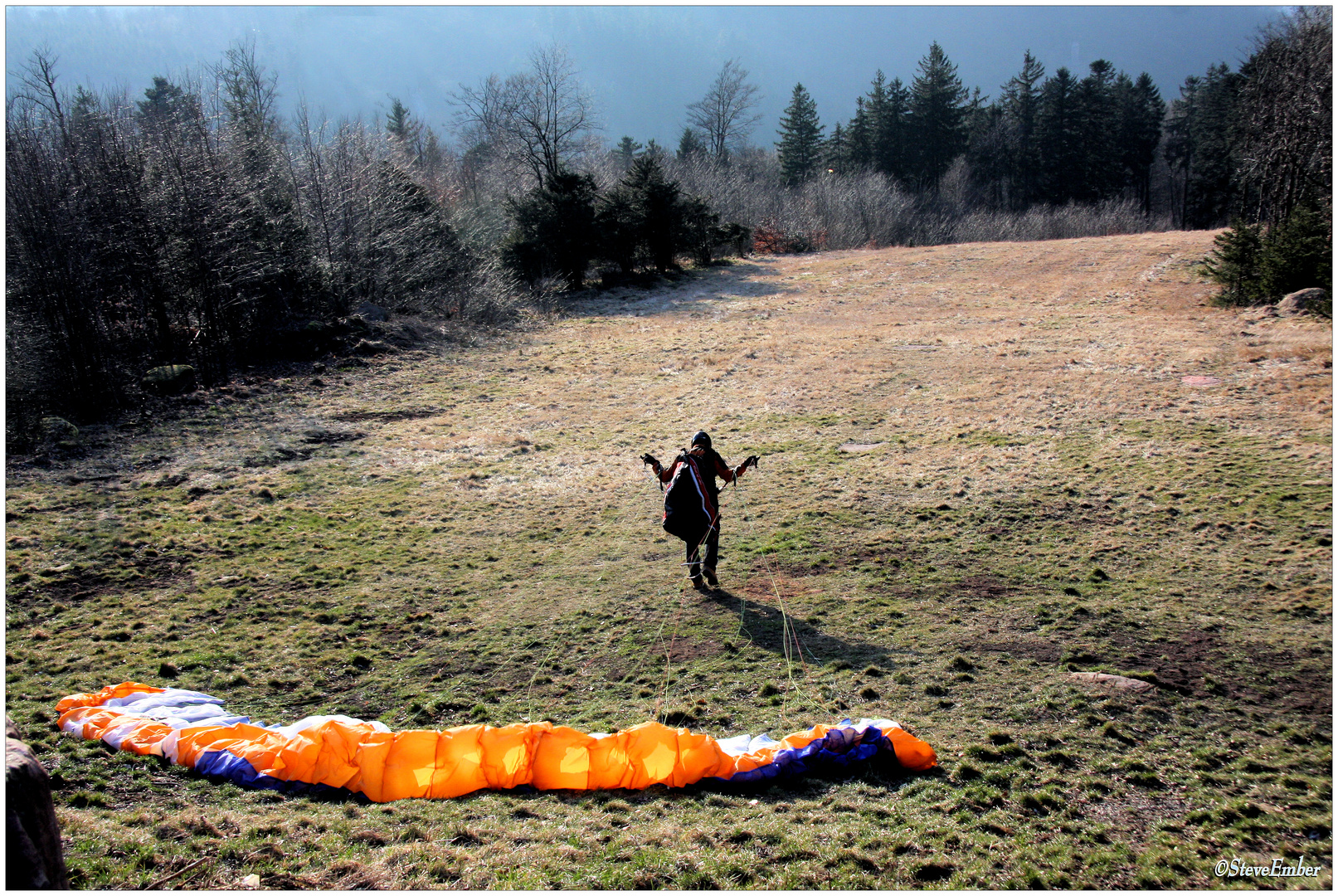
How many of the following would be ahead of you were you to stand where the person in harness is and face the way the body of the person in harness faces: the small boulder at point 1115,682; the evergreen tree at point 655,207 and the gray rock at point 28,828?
1

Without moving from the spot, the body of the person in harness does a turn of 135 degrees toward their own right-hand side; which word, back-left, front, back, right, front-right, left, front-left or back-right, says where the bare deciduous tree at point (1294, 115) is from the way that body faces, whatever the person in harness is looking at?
left

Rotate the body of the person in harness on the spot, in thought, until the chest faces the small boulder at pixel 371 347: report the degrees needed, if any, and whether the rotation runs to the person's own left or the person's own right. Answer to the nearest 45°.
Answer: approximately 45° to the person's own left

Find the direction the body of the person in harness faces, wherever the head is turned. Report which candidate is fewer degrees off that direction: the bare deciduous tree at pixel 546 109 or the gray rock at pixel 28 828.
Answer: the bare deciduous tree

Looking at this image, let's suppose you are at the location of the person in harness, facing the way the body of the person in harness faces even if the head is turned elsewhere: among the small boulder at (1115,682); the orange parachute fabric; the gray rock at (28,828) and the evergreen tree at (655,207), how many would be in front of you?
1

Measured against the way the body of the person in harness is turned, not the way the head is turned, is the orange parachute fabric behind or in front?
behind

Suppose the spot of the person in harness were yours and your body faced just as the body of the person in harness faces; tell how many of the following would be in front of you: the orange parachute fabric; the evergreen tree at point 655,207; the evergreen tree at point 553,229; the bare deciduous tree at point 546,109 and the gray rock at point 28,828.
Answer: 3

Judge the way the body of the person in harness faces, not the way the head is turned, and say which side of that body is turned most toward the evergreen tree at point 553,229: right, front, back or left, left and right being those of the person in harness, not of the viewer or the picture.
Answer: front

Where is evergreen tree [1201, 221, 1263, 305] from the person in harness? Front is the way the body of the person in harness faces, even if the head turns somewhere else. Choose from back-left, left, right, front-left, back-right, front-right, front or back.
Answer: front-right

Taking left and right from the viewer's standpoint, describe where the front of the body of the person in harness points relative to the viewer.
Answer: facing away from the viewer

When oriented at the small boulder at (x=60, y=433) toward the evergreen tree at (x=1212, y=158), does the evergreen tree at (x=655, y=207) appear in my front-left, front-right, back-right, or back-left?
front-left

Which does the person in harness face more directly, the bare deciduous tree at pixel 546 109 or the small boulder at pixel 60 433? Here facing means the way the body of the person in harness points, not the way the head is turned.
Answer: the bare deciduous tree

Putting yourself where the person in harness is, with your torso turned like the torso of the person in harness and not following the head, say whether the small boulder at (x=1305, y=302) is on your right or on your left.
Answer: on your right

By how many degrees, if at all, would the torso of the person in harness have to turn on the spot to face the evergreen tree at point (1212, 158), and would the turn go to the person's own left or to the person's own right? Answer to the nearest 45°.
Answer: approximately 45° to the person's own right

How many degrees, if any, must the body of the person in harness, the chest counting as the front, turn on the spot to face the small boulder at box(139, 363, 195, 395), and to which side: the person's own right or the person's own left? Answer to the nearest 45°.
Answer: approximately 45° to the person's own left

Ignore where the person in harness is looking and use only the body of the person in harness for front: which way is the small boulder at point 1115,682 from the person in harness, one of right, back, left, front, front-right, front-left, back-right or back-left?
back-right

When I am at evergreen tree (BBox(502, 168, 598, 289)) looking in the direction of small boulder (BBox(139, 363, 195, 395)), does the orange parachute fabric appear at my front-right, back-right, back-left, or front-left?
front-left

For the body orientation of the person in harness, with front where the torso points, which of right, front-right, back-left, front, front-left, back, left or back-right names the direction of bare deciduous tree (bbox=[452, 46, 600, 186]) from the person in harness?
front
